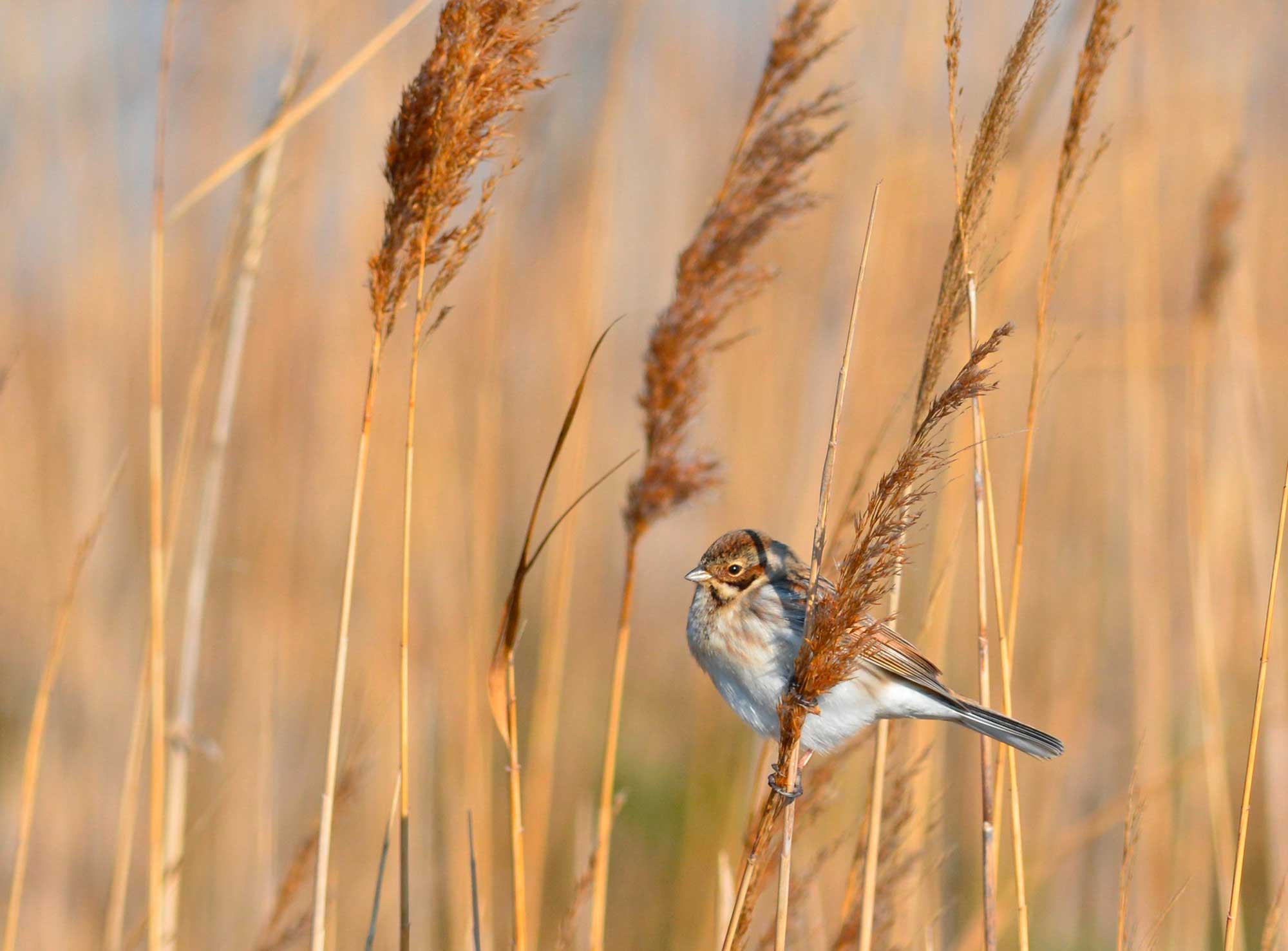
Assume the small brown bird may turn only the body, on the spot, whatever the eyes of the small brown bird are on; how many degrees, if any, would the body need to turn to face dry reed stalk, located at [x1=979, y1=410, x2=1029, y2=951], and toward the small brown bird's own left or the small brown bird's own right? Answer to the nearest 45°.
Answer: approximately 135° to the small brown bird's own left

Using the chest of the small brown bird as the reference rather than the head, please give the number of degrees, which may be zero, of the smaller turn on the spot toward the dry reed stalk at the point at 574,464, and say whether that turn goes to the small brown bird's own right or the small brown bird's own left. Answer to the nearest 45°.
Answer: approximately 45° to the small brown bird's own right

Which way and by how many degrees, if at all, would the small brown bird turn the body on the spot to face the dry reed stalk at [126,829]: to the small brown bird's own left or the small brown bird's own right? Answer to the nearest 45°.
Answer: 0° — it already faces it

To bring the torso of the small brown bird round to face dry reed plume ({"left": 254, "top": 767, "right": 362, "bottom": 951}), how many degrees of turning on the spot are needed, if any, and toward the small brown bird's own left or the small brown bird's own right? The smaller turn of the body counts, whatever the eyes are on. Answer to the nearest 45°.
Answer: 0° — it already faces it

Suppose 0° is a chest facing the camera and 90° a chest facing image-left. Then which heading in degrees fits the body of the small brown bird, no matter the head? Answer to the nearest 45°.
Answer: approximately 90°
